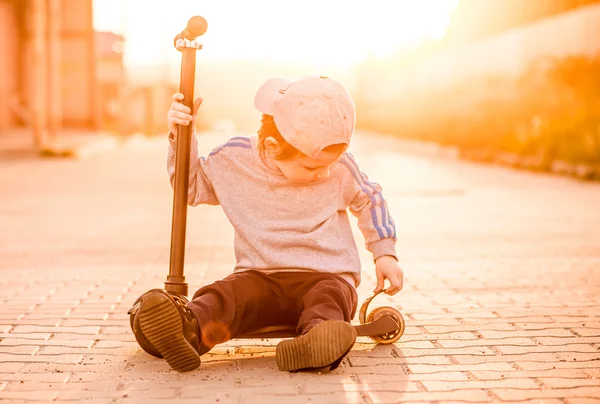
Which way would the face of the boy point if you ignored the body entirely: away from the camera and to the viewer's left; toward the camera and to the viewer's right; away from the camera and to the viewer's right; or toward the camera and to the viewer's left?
toward the camera and to the viewer's right

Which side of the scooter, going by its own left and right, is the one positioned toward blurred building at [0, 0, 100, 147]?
right

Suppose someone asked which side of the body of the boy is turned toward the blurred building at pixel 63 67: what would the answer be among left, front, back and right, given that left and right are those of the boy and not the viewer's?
back

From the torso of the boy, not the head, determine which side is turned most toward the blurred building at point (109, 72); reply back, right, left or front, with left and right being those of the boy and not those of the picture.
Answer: back

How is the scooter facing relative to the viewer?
to the viewer's left

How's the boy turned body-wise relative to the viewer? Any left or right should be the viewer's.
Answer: facing the viewer

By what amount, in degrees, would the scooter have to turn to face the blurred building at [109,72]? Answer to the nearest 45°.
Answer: approximately 90° to its right
